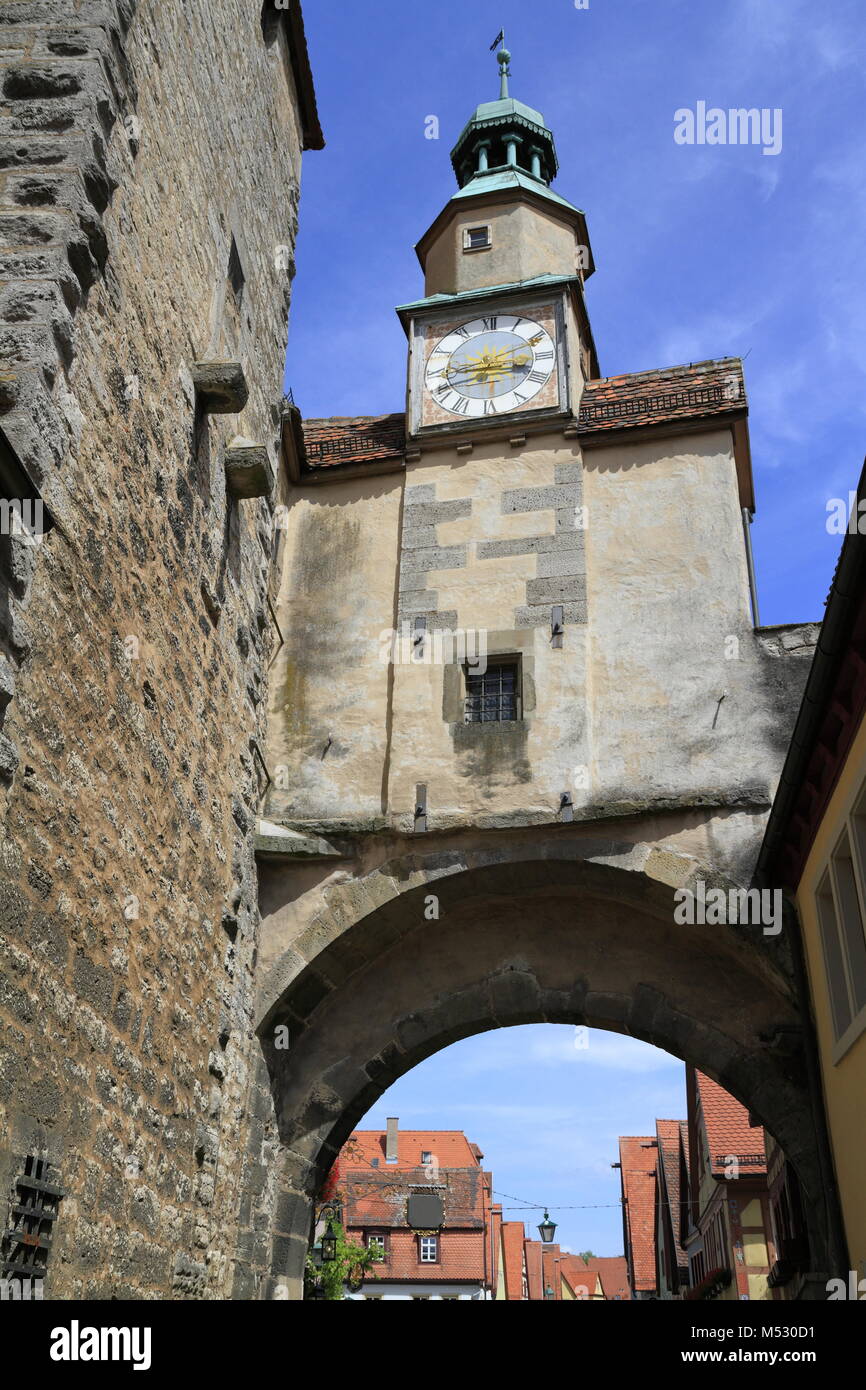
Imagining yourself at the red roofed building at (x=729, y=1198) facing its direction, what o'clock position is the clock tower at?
The clock tower is roughly at 9 o'clock from the red roofed building.

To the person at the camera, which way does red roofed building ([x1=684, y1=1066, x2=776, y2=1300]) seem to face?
facing to the left of the viewer

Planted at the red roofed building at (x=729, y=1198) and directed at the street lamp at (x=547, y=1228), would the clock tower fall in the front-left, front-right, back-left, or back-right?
back-left

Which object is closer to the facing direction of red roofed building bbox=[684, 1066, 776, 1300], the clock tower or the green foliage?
the green foliage

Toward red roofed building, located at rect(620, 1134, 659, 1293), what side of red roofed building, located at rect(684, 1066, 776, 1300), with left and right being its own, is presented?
right
